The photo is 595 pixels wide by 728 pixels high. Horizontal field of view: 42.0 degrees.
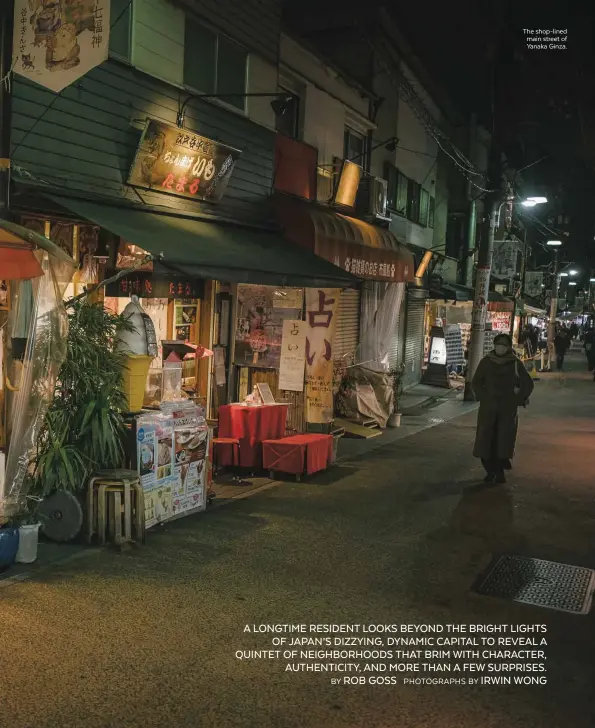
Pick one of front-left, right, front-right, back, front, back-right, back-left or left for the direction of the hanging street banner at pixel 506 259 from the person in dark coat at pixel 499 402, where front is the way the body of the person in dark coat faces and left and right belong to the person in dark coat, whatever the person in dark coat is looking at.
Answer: back

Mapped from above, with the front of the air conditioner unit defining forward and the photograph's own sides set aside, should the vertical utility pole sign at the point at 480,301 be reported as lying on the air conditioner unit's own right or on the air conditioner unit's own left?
on the air conditioner unit's own left

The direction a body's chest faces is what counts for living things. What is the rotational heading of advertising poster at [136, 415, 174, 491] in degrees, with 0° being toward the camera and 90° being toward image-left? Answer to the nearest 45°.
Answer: approximately 315°

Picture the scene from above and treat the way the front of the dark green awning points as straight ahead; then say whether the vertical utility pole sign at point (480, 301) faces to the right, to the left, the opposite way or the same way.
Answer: to the right

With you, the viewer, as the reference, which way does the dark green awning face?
facing the viewer and to the right of the viewer

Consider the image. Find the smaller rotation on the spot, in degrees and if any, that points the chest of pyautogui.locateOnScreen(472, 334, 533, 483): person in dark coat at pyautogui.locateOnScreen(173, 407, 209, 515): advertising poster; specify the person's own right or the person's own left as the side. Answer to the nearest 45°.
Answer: approximately 45° to the person's own right

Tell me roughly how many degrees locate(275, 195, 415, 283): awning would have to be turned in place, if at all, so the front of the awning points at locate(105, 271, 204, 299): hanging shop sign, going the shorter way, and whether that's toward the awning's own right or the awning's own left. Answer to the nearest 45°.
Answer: approximately 90° to the awning's own right

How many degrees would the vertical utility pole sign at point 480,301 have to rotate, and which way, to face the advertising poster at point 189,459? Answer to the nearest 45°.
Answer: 0° — it already faces it

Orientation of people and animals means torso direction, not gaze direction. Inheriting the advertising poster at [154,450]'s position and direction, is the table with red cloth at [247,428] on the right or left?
on its left

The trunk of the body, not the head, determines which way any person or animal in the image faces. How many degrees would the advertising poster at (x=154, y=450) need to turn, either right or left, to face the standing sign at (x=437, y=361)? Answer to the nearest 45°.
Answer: approximately 90° to its left

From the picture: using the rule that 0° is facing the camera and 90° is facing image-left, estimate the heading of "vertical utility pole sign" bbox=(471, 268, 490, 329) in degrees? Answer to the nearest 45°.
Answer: approximately 0°

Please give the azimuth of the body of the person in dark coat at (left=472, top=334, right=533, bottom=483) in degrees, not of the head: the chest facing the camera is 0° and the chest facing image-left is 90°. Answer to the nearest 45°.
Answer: approximately 0°
